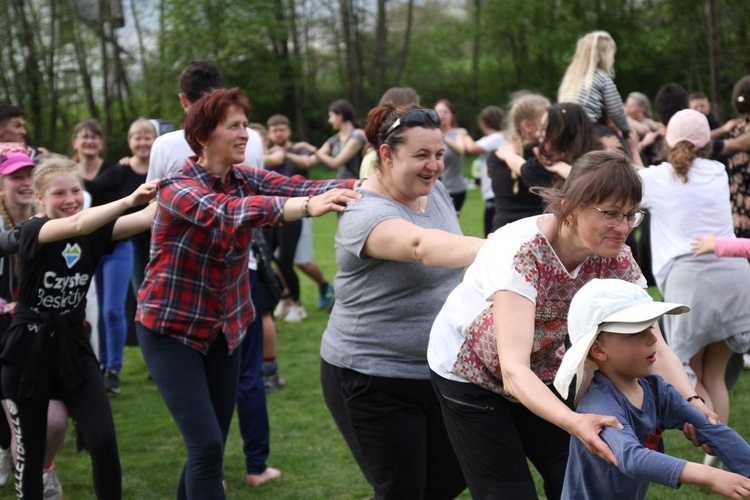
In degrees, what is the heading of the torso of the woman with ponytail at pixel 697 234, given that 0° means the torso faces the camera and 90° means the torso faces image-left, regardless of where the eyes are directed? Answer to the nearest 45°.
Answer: approximately 180°

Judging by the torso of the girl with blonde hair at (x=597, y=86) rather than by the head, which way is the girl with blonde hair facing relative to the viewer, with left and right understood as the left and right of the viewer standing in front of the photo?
facing away from the viewer and to the right of the viewer

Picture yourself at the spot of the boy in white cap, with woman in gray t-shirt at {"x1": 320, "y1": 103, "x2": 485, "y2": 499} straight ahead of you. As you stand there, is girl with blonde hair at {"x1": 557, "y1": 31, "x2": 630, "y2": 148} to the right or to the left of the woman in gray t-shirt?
right

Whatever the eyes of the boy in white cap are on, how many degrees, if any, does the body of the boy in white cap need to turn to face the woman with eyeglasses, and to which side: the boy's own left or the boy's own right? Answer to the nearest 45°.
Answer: approximately 180°

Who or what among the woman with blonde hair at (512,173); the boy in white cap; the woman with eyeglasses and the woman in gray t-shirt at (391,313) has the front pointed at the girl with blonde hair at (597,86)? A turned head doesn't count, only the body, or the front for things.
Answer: the woman with blonde hair at (512,173)

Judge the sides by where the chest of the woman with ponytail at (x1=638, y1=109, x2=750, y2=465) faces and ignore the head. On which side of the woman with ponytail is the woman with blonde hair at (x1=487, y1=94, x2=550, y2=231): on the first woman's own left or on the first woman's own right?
on the first woman's own left

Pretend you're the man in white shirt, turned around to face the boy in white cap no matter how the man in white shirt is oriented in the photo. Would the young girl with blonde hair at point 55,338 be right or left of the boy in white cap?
right
